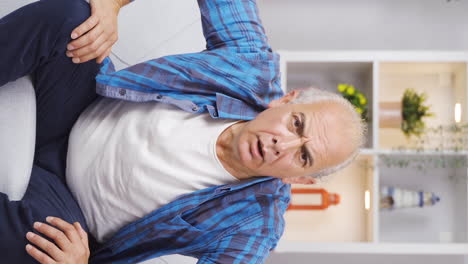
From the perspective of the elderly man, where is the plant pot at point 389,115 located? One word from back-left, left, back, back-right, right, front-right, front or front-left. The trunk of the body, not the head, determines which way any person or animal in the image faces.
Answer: back-left

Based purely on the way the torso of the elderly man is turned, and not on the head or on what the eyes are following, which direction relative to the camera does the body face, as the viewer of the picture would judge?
toward the camera

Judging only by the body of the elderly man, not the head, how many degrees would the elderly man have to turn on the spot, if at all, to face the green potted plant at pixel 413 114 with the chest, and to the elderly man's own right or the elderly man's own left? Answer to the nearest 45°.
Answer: approximately 135° to the elderly man's own left

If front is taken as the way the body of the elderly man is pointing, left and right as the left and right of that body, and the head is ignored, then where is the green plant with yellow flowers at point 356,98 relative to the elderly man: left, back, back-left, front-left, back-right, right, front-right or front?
back-left

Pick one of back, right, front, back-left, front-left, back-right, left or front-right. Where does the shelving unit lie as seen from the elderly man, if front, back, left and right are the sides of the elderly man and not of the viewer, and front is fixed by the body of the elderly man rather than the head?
back-left
